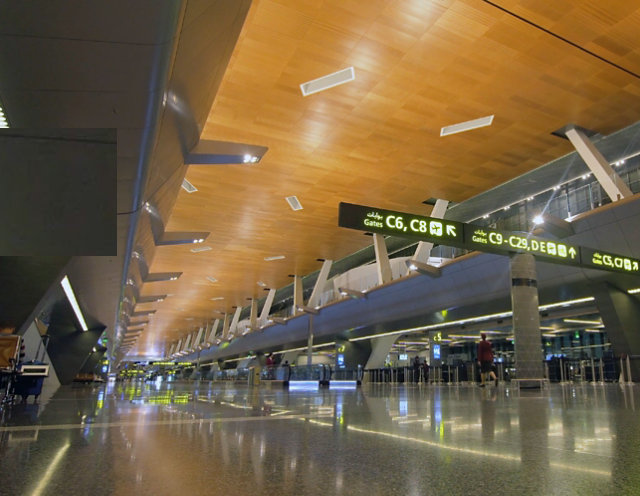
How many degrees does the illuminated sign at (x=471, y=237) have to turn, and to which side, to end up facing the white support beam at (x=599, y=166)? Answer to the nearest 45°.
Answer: approximately 90° to its left

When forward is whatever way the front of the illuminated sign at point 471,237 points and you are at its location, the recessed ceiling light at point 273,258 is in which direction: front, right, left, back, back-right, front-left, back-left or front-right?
back

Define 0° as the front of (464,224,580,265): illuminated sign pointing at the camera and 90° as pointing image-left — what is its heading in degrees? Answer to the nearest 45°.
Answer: approximately 315°

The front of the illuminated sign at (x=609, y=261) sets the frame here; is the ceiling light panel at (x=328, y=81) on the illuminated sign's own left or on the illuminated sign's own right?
on the illuminated sign's own right

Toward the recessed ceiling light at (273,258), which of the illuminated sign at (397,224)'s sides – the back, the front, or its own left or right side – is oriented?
back

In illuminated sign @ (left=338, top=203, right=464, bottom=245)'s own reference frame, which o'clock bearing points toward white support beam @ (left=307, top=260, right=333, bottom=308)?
The white support beam is roughly at 7 o'clock from the illuminated sign.

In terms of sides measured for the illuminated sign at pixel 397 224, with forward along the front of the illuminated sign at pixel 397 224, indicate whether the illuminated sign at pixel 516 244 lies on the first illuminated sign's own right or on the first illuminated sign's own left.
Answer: on the first illuminated sign's own left

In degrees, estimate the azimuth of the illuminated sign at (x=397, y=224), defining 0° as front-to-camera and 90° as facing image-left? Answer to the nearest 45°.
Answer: approximately 315°

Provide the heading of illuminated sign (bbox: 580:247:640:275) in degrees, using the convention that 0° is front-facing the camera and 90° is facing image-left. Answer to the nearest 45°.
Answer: approximately 315°
